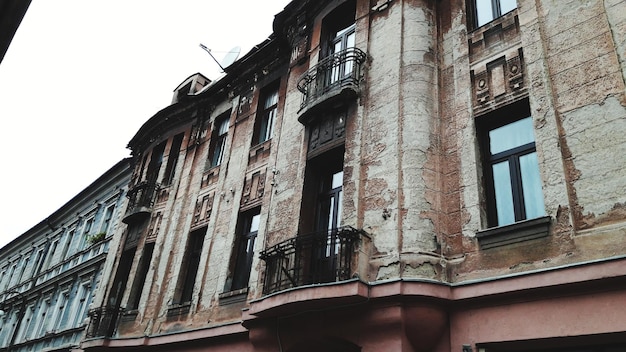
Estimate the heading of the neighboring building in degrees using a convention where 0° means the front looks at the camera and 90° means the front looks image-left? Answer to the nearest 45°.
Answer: approximately 45°

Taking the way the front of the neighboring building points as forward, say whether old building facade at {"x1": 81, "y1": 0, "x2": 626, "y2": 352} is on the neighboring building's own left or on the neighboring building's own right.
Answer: on the neighboring building's own left

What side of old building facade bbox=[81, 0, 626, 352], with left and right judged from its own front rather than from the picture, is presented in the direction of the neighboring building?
right

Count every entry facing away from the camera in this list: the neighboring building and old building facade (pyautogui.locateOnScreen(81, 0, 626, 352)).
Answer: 0

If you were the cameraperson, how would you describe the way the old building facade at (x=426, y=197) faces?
facing the viewer and to the left of the viewer
